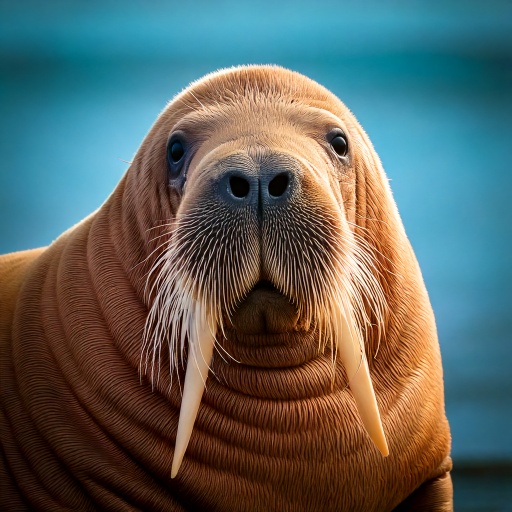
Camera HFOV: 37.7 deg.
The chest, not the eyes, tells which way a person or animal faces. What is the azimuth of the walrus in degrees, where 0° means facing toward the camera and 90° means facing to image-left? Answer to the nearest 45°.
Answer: approximately 0°
